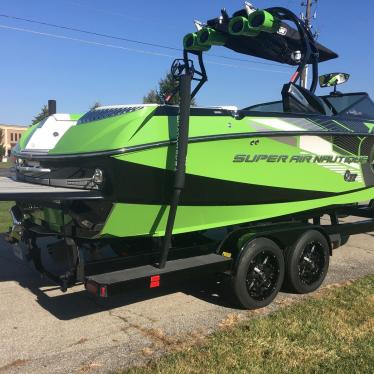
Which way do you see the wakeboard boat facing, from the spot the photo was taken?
facing away from the viewer and to the right of the viewer
